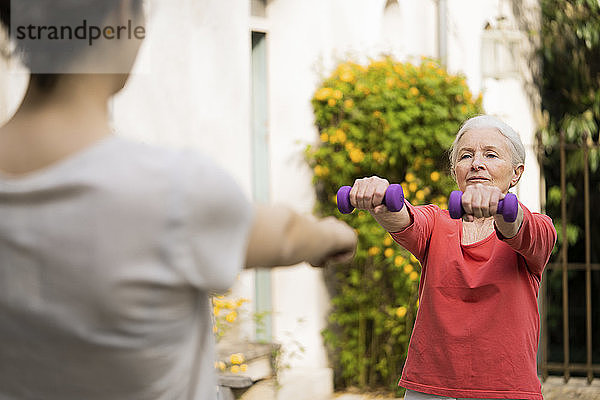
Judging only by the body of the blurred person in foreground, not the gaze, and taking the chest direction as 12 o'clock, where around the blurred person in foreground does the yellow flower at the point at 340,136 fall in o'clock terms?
The yellow flower is roughly at 11 o'clock from the blurred person in foreground.

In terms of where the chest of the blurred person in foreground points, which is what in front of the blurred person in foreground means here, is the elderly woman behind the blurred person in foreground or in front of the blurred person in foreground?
in front

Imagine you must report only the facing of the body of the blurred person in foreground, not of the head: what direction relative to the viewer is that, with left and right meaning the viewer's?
facing away from the viewer and to the right of the viewer

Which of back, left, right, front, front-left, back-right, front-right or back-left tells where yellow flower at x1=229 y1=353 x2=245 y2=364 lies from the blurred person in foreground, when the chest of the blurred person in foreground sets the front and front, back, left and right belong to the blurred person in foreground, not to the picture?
front-left

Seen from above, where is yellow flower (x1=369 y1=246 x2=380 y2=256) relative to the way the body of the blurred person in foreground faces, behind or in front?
in front

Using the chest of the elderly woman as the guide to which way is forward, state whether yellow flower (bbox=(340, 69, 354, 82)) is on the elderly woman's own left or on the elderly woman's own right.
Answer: on the elderly woman's own right

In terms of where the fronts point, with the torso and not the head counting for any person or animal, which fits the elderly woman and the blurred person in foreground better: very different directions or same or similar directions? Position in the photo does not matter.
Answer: very different directions

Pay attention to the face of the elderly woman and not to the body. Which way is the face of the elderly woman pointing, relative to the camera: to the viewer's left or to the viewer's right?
to the viewer's left

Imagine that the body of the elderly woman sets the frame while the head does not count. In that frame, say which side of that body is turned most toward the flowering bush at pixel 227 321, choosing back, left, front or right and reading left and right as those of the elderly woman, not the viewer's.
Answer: right

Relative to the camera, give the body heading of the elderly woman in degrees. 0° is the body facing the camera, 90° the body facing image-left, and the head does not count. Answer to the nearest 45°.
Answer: approximately 45°
